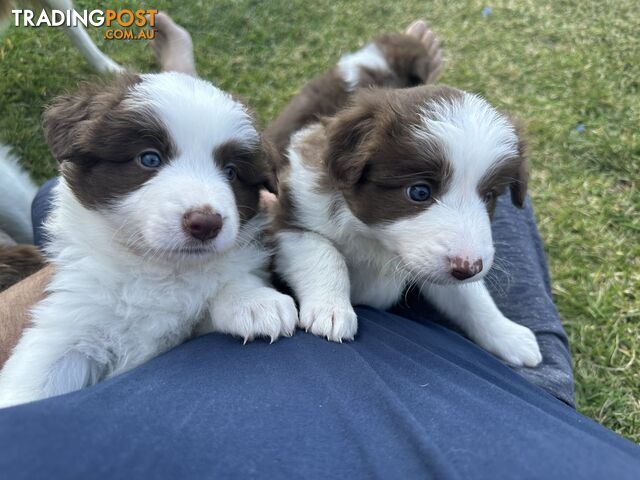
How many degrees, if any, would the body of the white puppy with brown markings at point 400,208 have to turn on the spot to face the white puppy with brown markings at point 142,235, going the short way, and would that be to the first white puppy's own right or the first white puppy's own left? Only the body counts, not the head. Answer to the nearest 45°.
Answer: approximately 135° to the first white puppy's own right

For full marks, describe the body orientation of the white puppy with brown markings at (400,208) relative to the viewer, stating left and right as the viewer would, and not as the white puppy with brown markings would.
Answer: facing the viewer and to the right of the viewer
